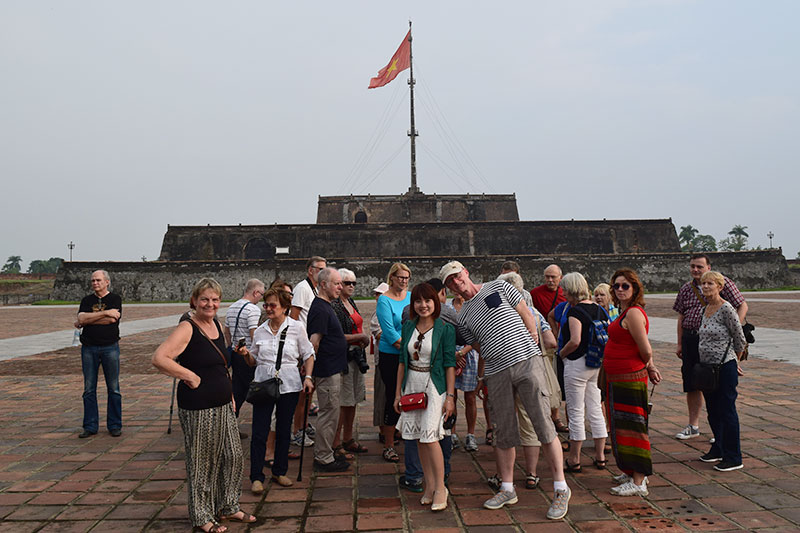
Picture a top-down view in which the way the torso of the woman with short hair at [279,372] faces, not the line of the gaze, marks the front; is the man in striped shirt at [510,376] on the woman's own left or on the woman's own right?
on the woman's own left

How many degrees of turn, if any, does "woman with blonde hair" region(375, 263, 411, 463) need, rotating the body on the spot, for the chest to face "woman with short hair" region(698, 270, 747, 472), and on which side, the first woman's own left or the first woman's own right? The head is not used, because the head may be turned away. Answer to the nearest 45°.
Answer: approximately 45° to the first woman's own left

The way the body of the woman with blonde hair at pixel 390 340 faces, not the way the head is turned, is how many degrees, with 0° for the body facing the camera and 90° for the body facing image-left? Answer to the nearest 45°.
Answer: approximately 315°

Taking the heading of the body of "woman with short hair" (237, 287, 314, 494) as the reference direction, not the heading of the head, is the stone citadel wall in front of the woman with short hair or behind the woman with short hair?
behind
